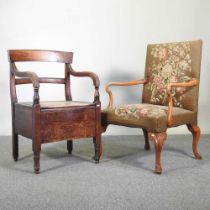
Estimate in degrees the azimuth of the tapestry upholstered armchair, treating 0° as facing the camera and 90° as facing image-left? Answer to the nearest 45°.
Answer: approximately 45°

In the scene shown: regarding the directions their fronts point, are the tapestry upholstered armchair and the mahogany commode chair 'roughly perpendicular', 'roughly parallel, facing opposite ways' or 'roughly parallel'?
roughly perpendicular

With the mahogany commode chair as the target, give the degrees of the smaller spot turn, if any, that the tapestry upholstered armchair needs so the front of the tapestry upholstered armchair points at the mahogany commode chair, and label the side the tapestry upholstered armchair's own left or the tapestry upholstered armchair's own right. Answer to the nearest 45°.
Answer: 0° — it already faces it

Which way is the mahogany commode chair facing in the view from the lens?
facing the viewer and to the right of the viewer

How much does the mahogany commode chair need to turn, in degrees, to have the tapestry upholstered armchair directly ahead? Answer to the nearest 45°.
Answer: approximately 45° to its left

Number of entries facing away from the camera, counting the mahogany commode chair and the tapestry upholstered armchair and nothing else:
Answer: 0
